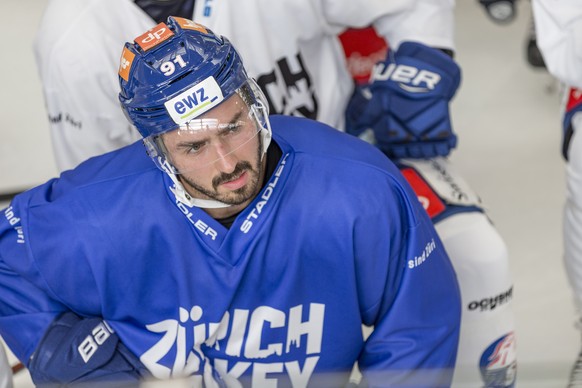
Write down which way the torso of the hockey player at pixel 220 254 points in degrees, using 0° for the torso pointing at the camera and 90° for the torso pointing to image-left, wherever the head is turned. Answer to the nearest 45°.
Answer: approximately 0°

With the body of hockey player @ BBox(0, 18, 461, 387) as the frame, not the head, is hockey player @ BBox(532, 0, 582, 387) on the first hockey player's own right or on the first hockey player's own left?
on the first hockey player's own left
